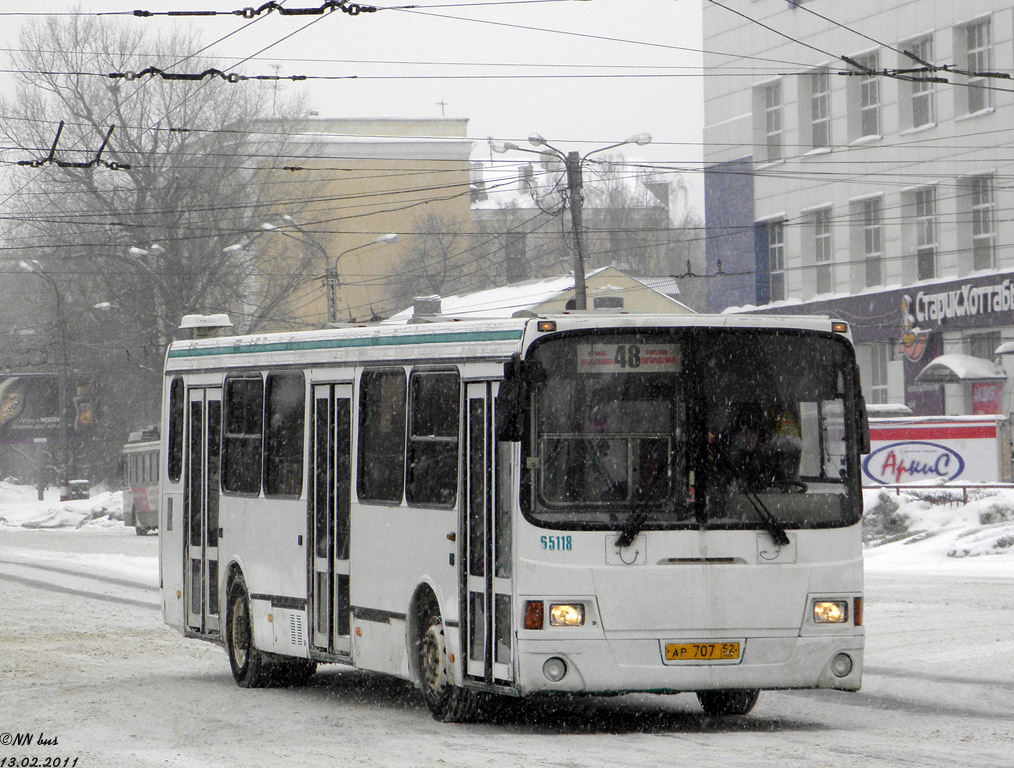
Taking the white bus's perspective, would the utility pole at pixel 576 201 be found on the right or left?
on its left

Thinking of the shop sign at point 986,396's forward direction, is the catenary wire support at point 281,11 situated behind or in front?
in front

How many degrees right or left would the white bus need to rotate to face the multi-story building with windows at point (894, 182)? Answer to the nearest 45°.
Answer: approximately 135° to its left

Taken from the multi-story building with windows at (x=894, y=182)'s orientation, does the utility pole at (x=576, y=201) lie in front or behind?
in front

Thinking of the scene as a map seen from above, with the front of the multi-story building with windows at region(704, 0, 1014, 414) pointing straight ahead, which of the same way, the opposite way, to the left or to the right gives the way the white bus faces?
to the left

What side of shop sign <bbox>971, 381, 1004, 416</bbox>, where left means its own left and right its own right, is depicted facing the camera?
front

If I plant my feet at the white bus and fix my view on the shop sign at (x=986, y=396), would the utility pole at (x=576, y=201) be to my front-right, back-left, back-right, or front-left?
front-left

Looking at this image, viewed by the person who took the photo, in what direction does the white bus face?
facing the viewer and to the right of the viewer

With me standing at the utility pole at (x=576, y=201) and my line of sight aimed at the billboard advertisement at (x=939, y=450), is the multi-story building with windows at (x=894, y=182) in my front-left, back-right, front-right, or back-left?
front-left

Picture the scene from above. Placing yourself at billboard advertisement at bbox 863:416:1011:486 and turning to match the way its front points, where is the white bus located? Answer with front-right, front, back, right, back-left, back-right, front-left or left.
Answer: front

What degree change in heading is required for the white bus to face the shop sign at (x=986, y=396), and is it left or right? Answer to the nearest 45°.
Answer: approximately 135° to its left

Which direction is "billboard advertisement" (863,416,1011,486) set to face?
toward the camera

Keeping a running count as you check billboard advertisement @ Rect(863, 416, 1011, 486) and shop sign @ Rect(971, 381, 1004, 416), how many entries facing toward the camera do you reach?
2
